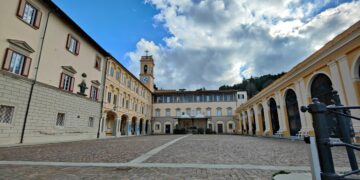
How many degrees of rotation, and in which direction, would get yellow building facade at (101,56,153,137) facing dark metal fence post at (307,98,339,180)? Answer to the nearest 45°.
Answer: approximately 45° to its right

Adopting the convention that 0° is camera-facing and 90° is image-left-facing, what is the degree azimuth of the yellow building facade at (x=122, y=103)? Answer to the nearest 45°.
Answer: approximately 315°

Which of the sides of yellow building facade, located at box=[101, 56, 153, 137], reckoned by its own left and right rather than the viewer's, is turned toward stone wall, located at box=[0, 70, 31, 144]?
right
